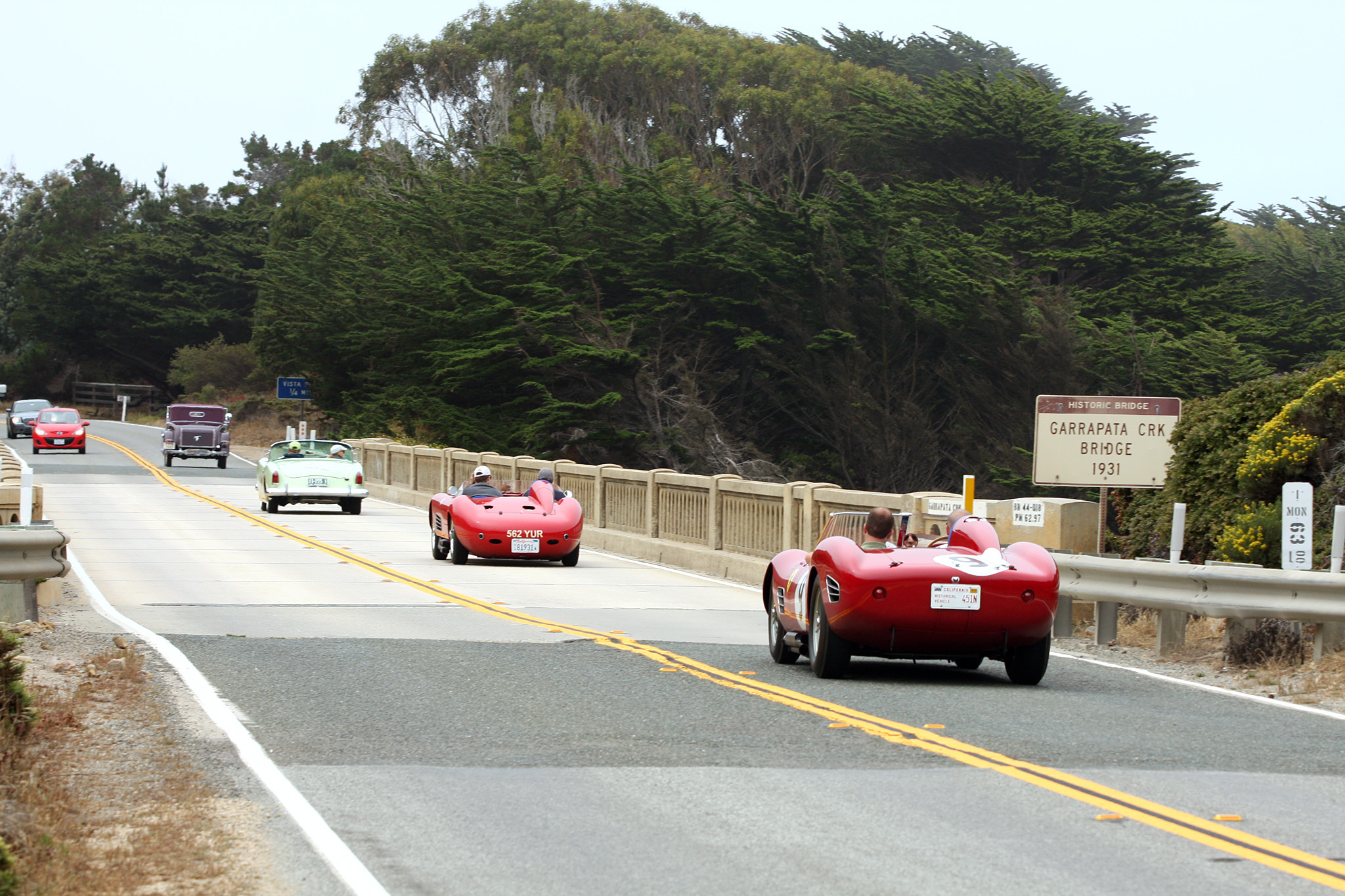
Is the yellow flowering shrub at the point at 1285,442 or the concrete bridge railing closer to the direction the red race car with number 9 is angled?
the concrete bridge railing

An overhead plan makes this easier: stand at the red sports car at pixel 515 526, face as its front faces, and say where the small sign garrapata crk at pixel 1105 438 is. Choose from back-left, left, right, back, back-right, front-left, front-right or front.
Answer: back-right

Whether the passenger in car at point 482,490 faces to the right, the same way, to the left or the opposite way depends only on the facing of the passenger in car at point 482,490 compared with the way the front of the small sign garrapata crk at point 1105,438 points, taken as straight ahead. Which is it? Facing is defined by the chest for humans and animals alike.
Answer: the opposite way

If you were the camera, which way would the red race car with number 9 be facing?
facing away from the viewer and to the left of the viewer

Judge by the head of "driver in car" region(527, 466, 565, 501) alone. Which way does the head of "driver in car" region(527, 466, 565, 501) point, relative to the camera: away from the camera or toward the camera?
away from the camera

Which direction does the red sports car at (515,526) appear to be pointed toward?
away from the camera

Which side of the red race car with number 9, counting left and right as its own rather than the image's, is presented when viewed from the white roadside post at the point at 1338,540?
right

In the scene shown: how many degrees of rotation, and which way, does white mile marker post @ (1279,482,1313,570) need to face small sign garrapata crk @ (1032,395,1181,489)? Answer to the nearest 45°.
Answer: approximately 135° to its right

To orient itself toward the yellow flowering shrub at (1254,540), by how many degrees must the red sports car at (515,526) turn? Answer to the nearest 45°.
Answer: approximately 135° to its right

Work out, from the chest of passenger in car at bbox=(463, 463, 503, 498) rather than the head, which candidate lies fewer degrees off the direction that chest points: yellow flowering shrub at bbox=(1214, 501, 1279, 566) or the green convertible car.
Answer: the green convertible car

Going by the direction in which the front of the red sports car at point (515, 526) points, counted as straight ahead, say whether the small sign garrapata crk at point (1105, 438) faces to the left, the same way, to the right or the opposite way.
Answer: the opposite way

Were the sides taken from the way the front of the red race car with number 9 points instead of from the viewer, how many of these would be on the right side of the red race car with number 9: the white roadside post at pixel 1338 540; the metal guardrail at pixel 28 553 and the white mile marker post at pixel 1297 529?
2
